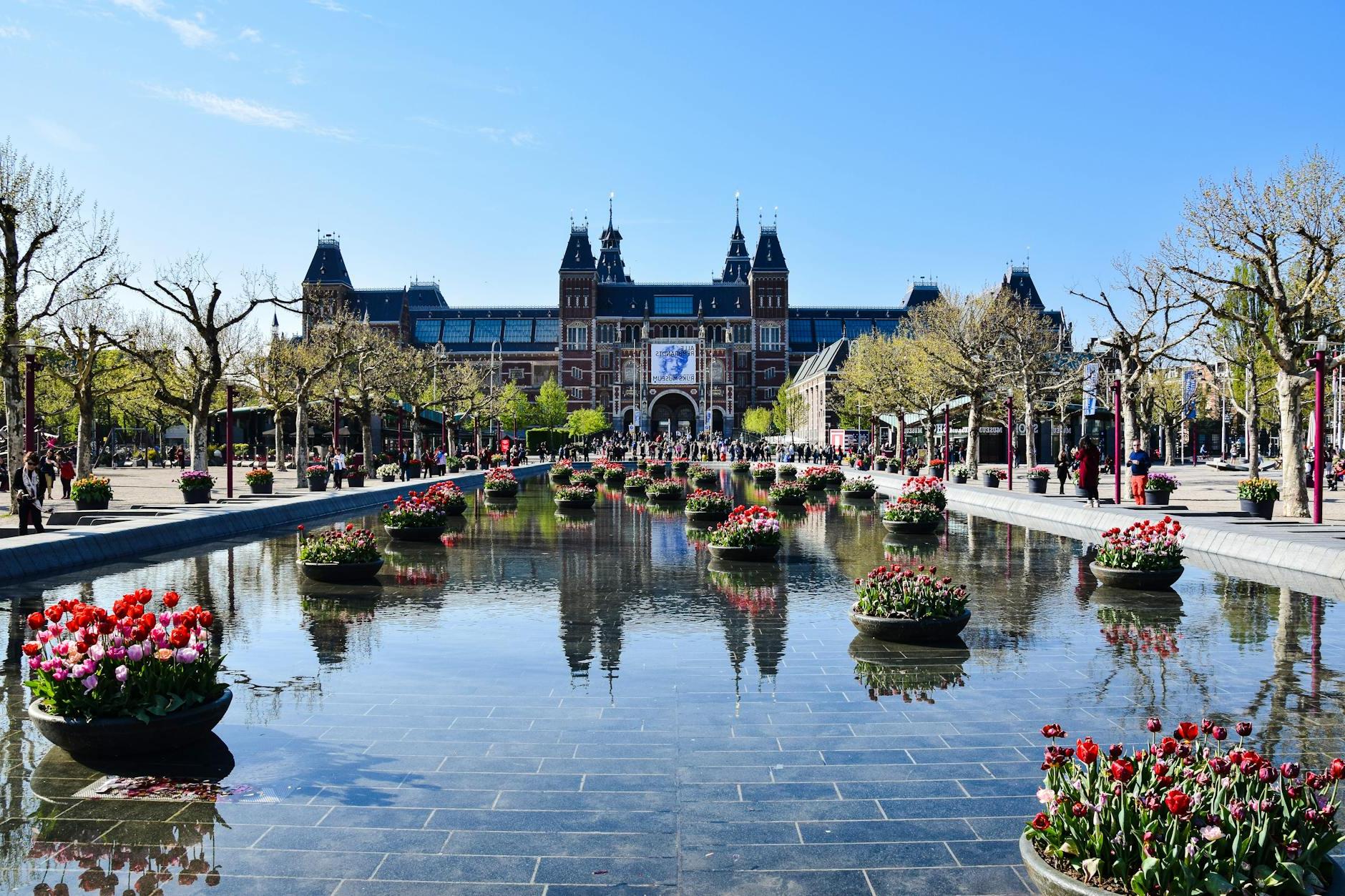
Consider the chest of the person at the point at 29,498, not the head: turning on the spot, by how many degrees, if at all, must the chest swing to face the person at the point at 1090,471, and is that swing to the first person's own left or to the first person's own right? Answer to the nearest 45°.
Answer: approximately 90° to the first person's own left

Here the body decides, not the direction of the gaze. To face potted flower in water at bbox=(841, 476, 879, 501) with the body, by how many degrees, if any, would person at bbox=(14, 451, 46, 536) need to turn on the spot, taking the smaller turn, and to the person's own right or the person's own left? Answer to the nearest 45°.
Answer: approximately 90° to the person's own left

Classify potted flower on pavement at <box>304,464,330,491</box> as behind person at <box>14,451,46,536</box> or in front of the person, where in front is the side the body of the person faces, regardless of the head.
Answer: behind

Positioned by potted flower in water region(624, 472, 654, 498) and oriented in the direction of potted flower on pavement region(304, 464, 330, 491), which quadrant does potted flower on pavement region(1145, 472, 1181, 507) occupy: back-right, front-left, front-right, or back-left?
back-left

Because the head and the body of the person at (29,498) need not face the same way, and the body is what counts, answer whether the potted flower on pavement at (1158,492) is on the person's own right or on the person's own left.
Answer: on the person's own left

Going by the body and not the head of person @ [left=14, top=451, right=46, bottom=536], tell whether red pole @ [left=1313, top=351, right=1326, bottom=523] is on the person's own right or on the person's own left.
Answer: on the person's own left

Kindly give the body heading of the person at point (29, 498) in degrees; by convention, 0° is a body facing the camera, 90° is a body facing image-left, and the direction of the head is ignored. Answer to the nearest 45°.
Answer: approximately 0°
